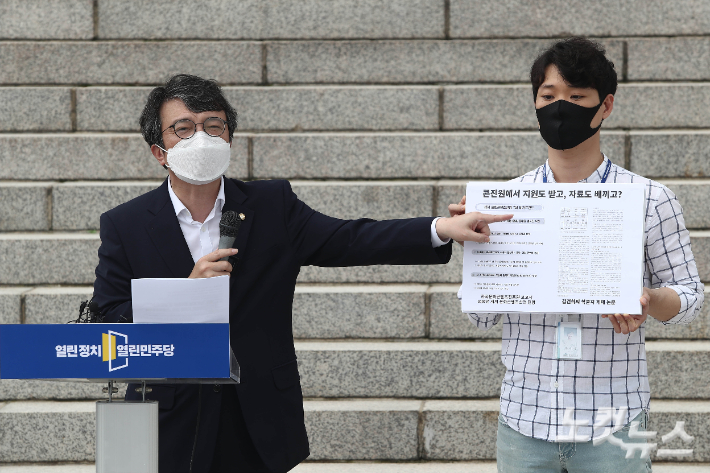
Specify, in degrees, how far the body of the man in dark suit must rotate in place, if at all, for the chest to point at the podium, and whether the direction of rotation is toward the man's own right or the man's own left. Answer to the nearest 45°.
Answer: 0° — they already face it

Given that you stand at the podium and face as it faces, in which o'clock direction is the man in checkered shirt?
The man in checkered shirt is roughly at 9 o'clock from the podium.

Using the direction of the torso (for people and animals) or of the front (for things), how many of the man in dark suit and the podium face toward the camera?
2

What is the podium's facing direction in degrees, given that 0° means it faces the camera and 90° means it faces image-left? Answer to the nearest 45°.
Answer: approximately 0°
